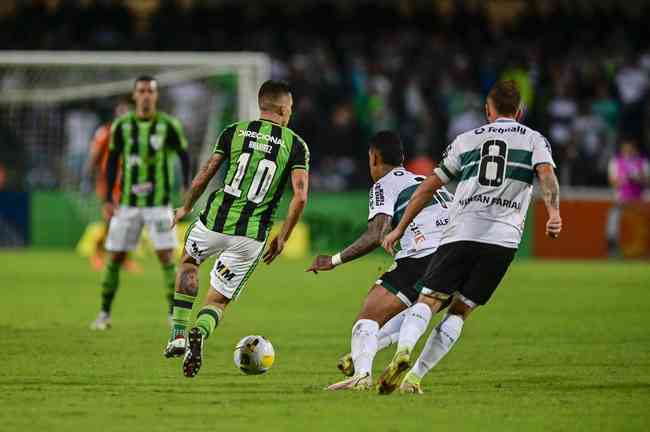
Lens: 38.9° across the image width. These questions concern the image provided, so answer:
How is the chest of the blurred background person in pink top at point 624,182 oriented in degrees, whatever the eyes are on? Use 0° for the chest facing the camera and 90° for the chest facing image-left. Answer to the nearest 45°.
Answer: approximately 0°

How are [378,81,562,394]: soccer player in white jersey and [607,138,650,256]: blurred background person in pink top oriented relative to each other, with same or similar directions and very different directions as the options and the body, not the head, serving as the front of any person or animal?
very different directions

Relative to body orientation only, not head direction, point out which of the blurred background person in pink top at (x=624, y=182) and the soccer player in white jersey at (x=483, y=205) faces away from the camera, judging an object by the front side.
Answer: the soccer player in white jersey

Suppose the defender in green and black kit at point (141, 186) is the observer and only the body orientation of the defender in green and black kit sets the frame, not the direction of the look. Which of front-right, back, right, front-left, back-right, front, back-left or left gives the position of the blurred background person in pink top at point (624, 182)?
back-left

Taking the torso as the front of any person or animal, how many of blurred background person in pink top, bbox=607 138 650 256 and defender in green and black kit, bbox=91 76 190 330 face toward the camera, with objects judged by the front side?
2

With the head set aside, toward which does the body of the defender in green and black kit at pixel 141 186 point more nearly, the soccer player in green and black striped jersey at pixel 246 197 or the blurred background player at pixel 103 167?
the soccer player in green and black striped jersey

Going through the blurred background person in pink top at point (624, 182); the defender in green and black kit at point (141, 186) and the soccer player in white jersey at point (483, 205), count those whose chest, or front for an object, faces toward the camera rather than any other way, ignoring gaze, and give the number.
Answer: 2

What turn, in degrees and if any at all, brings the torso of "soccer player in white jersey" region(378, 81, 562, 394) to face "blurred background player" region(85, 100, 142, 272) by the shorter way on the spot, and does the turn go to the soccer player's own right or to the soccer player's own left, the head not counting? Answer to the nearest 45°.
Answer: approximately 45° to the soccer player's own left

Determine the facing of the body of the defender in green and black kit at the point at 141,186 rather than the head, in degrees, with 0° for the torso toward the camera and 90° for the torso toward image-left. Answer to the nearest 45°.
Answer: approximately 0°

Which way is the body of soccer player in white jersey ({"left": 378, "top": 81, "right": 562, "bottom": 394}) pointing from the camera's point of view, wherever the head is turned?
away from the camera

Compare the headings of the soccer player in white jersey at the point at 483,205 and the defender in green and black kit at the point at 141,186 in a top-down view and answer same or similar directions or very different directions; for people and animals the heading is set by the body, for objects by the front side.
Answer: very different directions
